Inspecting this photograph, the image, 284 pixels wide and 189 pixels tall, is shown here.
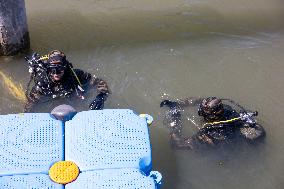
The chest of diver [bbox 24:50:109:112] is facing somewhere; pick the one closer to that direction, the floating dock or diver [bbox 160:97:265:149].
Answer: the floating dock

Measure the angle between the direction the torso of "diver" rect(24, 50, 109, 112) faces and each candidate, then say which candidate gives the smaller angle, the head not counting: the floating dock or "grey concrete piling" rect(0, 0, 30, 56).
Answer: the floating dock

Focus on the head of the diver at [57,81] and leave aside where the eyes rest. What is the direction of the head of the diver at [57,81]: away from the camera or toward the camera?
toward the camera

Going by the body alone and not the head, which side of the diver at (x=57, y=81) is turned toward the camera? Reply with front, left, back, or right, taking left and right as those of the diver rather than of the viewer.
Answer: front

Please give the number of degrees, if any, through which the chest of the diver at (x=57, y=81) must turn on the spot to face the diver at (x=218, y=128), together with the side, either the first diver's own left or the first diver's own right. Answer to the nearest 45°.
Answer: approximately 90° to the first diver's own left

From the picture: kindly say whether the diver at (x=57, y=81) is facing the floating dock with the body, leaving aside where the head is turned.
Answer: yes

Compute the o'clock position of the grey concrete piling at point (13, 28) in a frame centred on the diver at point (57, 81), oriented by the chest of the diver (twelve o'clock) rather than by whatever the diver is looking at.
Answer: The grey concrete piling is roughly at 5 o'clock from the diver.

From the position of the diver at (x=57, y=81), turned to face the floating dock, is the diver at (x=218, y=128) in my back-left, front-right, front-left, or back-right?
front-left

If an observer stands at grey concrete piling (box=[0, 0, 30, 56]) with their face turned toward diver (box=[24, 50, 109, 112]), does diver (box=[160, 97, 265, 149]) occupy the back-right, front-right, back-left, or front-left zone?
front-left

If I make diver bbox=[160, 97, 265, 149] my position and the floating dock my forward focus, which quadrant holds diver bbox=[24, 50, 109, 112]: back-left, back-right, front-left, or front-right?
front-right

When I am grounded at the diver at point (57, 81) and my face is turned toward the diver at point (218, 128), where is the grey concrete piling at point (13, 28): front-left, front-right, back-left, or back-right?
back-left

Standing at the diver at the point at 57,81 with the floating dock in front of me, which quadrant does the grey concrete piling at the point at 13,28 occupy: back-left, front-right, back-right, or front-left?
back-right

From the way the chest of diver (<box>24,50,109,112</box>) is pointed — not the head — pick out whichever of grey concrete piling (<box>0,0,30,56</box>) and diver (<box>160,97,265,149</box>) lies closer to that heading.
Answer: the diver
